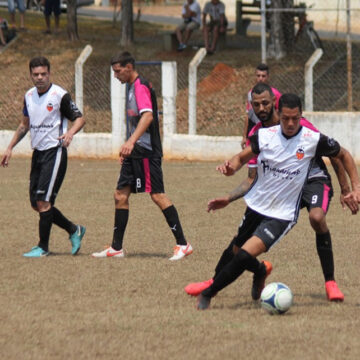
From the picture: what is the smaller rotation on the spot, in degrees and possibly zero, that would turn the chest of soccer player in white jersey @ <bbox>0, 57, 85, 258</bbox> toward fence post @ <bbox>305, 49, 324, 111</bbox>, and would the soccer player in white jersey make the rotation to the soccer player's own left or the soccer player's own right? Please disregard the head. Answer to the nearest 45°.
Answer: approximately 180°

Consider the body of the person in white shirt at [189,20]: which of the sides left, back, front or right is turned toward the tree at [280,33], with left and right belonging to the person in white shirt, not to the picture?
left

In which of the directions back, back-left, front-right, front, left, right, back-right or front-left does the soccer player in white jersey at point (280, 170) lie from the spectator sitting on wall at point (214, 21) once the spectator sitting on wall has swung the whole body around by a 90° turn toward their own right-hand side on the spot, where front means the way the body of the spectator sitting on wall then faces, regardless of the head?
left

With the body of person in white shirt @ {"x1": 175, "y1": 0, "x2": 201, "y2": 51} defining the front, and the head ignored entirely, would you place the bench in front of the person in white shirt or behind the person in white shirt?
behind

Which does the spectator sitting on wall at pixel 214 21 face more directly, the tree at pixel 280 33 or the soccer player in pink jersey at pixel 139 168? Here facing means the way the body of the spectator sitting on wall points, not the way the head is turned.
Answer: the soccer player in pink jersey

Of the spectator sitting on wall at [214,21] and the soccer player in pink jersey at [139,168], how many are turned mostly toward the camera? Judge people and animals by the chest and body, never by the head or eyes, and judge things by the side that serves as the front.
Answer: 1

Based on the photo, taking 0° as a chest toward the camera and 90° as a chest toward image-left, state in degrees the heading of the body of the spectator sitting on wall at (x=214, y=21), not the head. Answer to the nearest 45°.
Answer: approximately 0°

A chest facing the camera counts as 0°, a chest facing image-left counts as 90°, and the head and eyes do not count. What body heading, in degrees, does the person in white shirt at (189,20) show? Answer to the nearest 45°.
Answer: approximately 45°
